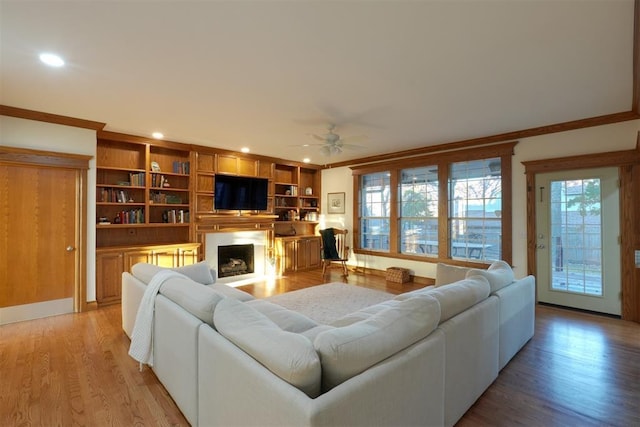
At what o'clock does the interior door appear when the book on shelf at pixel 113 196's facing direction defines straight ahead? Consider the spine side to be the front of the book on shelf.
The interior door is roughly at 2 o'clock from the book on shelf.

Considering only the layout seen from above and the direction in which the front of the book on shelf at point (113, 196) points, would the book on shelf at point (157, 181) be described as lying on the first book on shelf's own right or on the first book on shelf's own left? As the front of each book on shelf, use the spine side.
on the first book on shelf's own left

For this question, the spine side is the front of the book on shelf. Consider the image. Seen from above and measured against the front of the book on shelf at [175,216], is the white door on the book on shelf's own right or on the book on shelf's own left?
on the book on shelf's own left

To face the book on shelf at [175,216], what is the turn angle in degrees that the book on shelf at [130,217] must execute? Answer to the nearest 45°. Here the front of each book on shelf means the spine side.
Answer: approximately 90° to its left

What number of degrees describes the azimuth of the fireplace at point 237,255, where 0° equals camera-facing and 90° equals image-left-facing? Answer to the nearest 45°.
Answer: approximately 315°

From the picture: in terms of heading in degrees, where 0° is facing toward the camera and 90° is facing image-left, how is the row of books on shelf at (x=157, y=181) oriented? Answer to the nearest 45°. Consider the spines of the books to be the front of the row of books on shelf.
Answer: approximately 0°

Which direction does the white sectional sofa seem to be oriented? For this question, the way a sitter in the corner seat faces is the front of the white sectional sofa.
away from the camera

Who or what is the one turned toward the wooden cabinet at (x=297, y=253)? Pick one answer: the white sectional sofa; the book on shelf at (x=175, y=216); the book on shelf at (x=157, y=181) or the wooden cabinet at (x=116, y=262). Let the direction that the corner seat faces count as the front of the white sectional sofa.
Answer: the white sectional sofa

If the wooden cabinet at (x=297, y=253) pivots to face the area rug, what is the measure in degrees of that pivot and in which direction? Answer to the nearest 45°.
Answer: approximately 45° to its right

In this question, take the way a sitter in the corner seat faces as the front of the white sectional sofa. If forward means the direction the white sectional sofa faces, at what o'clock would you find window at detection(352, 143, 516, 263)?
The window is roughly at 1 o'clock from the white sectional sofa.

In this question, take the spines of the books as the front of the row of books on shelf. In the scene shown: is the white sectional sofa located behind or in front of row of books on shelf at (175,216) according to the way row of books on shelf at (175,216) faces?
in front

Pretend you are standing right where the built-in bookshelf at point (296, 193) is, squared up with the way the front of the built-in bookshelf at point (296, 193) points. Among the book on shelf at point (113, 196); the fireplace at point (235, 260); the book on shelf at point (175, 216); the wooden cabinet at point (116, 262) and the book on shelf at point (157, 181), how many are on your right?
5

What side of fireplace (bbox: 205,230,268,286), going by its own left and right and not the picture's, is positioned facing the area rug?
front

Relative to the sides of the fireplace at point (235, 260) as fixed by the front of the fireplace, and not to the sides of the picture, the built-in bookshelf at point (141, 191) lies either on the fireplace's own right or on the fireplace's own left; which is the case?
on the fireplace's own right

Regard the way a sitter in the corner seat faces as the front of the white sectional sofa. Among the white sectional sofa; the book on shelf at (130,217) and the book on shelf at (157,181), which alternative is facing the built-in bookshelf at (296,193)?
the white sectional sofa
